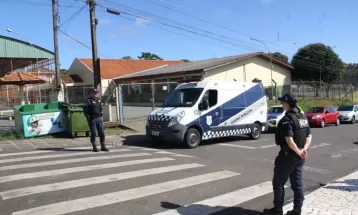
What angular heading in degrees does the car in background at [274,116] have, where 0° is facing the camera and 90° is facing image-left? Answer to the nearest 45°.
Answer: approximately 45°

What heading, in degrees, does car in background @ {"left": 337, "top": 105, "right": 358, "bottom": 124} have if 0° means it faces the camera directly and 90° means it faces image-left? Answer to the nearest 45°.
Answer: approximately 45°

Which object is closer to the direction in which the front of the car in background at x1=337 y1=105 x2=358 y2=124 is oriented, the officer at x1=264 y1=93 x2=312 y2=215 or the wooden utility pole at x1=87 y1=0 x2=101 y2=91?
the wooden utility pole

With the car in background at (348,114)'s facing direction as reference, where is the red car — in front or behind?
in front

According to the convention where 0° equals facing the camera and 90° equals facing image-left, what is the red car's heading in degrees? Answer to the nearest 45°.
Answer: approximately 45°

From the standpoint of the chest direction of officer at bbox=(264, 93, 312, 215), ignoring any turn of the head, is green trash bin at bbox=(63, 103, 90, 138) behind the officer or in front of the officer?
in front

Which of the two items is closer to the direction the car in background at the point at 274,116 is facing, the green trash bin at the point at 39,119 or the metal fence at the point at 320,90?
the green trash bin

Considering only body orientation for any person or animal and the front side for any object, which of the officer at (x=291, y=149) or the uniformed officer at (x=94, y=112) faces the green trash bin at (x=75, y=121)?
the officer

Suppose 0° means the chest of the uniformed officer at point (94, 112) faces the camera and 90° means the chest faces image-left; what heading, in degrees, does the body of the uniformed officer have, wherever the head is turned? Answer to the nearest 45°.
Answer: approximately 315°
